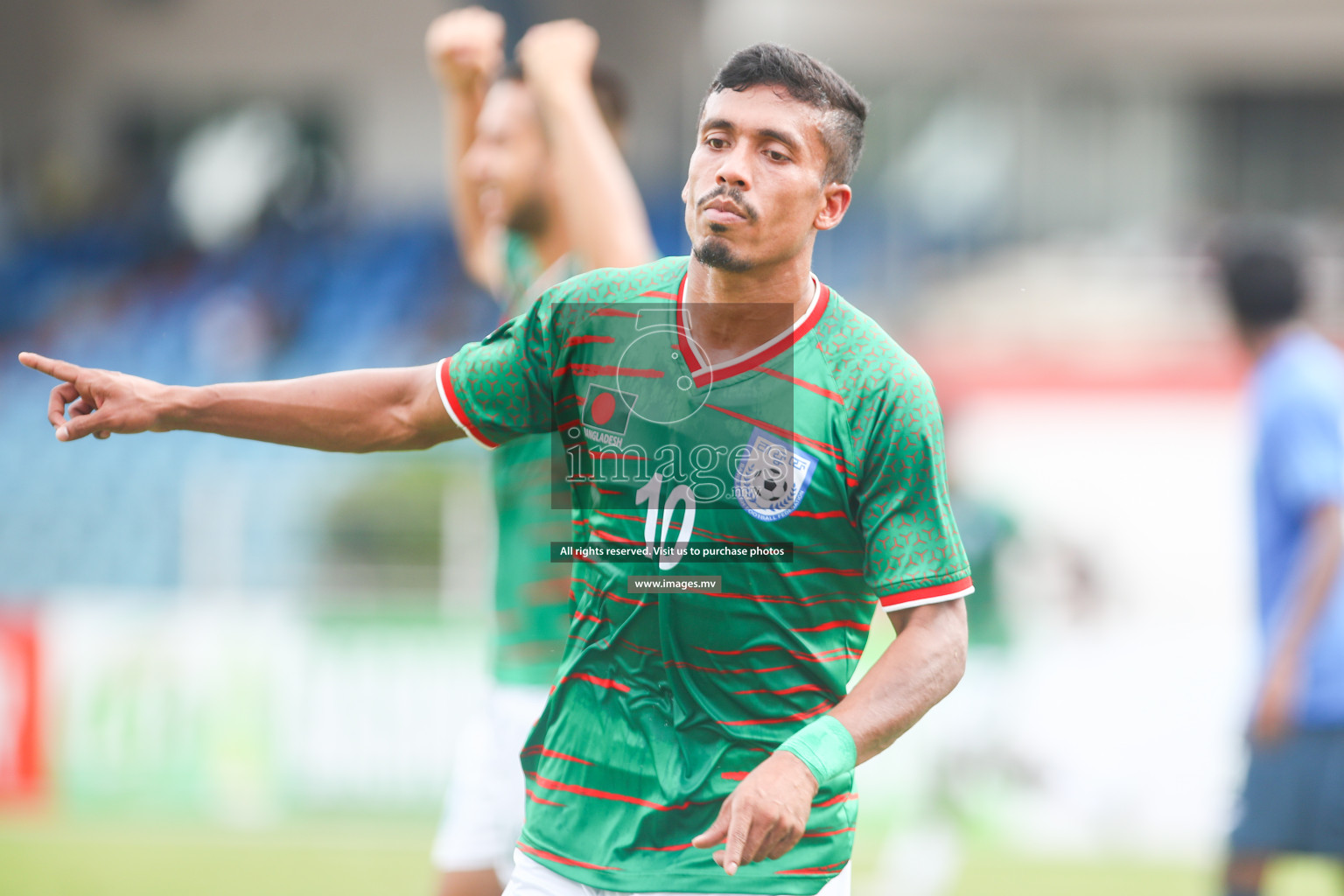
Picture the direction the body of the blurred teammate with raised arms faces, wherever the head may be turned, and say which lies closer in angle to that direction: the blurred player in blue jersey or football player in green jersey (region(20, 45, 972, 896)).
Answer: the football player in green jersey

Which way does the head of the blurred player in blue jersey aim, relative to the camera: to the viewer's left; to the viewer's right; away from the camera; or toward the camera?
away from the camera

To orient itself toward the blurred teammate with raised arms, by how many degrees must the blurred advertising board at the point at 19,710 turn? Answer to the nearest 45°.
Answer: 0° — it already faces them

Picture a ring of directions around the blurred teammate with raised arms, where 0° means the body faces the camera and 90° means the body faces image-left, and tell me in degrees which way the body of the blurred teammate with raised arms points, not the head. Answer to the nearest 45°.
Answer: approximately 45°

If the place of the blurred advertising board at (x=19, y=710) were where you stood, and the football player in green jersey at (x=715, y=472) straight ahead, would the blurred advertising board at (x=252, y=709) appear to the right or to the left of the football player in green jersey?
left

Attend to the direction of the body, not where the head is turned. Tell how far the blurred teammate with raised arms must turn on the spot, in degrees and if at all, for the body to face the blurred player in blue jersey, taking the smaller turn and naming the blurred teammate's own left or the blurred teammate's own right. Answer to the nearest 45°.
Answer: approximately 135° to the blurred teammate's own left

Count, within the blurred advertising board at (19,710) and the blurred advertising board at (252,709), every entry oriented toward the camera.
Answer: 2

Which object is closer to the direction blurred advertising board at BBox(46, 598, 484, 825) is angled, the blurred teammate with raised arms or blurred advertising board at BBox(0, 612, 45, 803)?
the blurred teammate with raised arms

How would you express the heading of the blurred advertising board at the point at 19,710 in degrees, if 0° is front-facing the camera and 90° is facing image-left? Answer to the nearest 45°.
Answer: approximately 0°

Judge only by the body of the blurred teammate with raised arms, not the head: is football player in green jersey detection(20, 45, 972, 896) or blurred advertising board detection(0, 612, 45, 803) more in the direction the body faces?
the football player in green jersey
